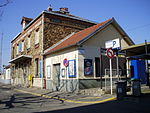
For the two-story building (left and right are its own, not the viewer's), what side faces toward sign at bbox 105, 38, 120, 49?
left

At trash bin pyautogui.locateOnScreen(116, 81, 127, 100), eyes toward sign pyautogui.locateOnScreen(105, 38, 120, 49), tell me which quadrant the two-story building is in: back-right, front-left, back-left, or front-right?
front-left

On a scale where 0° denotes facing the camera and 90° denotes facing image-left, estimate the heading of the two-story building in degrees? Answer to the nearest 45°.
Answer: approximately 45°

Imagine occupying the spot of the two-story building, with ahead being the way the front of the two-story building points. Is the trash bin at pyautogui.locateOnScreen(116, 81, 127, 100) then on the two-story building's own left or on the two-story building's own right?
on the two-story building's own left
